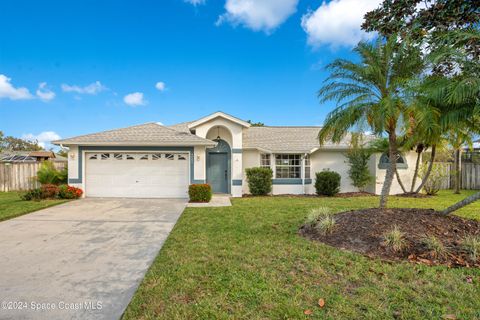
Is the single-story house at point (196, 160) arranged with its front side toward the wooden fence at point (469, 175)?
no

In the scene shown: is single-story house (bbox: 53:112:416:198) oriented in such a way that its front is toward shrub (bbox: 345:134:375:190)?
no

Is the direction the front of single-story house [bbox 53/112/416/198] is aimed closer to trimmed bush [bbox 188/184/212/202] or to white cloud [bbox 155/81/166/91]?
the trimmed bush

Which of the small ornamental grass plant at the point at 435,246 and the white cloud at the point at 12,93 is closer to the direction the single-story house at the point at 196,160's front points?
the small ornamental grass plant

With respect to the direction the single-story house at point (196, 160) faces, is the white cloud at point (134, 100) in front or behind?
behind

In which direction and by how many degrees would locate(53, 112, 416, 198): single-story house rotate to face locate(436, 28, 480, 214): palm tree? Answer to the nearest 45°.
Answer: approximately 45° to its left

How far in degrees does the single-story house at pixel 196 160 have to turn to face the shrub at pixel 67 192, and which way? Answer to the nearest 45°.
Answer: approximately 90° to its right

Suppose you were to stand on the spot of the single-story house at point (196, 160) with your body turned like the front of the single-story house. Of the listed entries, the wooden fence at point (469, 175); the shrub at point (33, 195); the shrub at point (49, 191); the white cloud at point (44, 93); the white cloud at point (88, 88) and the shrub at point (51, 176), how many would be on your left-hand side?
1

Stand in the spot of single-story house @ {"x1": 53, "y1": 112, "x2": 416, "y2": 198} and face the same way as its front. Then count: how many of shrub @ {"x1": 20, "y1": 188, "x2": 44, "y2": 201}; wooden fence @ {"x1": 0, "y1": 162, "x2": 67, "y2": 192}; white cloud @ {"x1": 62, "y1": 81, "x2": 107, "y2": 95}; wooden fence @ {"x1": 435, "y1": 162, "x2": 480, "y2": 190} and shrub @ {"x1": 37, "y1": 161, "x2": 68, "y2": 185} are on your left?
1

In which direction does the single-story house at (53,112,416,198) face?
toward the camera

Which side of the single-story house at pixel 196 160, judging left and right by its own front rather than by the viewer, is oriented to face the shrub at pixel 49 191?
right

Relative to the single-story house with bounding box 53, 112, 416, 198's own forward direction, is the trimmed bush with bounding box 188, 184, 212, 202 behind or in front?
in front

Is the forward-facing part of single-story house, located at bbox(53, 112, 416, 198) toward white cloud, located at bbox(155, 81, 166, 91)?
no

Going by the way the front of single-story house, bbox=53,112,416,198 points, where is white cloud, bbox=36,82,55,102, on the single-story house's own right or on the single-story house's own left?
on the single-story house's own right

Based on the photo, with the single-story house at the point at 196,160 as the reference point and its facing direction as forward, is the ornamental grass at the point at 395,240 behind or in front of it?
in front
